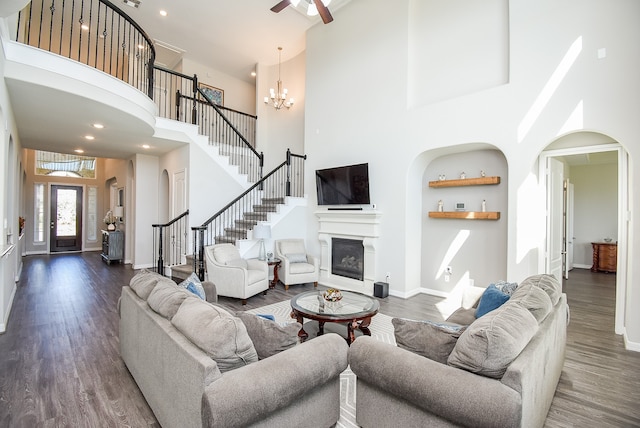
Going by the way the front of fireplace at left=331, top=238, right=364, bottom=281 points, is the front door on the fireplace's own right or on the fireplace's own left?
on the fireplace's own right

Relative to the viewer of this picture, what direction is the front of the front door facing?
facing the viewer

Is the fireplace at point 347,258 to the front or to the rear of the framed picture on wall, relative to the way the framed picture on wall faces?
to the front

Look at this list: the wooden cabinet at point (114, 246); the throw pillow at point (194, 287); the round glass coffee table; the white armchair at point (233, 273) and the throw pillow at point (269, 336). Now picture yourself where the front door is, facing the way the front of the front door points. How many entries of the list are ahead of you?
5

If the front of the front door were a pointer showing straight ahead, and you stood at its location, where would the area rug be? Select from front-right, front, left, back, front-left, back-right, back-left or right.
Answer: front

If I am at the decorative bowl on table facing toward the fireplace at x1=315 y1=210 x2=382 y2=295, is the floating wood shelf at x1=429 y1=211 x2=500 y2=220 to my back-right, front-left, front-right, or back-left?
front-right

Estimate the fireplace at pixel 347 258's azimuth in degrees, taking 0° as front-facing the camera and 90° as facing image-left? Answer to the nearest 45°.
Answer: approximately 45°

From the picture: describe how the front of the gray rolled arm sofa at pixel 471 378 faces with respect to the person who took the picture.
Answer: facing away from the viewer and to the left of the viewer

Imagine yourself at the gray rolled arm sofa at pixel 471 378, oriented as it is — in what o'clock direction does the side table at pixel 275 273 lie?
The side table is roughly at 12 o'clock from the gray rolled arm sofa.

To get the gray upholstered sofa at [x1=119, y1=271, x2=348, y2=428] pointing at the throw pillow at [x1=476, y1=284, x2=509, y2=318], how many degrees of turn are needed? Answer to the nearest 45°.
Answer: approximately 45° to its right

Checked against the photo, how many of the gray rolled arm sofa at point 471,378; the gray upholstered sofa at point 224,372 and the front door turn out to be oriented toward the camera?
1

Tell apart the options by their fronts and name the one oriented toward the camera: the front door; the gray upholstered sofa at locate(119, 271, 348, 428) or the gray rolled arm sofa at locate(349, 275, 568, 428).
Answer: the front door

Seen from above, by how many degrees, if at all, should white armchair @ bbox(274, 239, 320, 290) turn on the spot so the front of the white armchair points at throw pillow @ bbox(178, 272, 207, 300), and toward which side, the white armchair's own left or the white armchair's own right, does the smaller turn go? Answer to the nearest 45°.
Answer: approximately 45° to the white armchair's own right

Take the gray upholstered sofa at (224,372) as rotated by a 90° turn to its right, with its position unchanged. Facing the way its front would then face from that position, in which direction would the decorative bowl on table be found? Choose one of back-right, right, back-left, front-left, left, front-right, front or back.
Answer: left

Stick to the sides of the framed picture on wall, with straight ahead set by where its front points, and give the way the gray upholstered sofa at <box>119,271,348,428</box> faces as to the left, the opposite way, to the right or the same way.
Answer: to the left

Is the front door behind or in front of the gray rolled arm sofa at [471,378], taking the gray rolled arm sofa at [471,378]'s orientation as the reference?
in front
